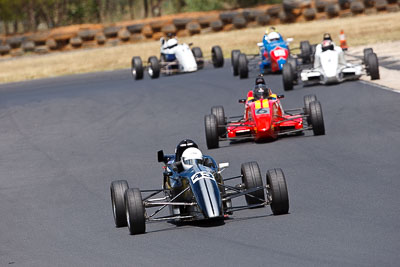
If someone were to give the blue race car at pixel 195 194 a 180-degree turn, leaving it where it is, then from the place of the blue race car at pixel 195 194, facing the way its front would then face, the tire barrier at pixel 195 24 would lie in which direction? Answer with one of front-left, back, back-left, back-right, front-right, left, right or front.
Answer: front

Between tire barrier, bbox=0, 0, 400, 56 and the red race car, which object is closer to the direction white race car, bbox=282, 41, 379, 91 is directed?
the red race car

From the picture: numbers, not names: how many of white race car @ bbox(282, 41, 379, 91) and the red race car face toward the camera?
2

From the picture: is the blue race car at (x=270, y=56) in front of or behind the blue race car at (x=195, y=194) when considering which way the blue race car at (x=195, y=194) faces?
behind

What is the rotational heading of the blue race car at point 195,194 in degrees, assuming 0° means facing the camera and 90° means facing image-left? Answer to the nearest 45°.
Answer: approximately 0°

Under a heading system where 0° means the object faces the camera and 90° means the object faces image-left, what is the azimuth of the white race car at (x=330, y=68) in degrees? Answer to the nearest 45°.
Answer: approximately 0°

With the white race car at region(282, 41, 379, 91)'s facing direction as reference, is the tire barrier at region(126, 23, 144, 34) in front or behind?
behind

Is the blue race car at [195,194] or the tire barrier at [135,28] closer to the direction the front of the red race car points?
the blue race car

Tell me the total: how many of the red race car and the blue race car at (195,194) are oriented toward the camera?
2
